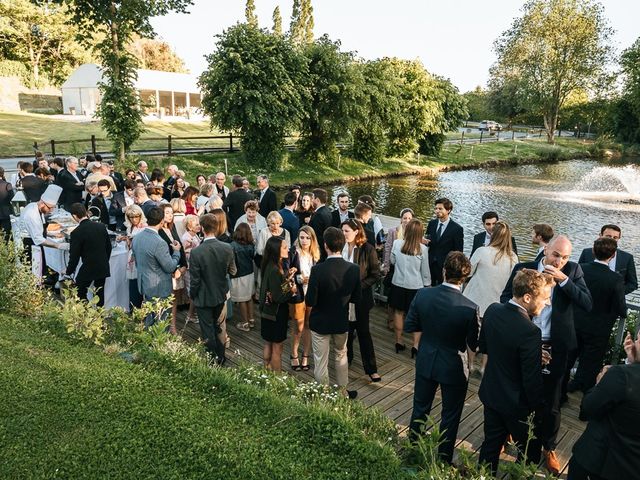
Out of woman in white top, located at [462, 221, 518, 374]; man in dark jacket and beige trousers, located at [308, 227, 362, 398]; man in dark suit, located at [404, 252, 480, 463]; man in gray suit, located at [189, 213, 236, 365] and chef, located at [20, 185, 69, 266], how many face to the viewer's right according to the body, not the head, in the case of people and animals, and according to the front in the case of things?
1

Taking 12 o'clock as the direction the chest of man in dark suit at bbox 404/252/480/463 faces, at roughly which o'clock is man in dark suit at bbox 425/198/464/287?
man in dark suit at bbox 425/198/464/287 is roughly at 12 o'clock from man in dark suit at bbox 404/252/480/463.

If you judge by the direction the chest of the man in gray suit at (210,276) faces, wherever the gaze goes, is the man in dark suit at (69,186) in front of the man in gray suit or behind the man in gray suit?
in front

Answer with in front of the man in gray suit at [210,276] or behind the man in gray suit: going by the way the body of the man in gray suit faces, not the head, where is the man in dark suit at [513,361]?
behind

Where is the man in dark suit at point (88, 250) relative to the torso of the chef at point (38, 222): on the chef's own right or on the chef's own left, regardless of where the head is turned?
on the chef's own right

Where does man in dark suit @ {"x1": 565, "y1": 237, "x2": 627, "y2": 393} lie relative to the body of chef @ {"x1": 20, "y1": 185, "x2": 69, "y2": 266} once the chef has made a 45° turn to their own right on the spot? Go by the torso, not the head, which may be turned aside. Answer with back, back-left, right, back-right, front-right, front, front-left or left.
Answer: front

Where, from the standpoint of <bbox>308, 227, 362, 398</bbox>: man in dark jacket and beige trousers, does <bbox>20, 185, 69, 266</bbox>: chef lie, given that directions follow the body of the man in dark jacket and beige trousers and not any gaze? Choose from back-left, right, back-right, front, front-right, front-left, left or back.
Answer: front-left

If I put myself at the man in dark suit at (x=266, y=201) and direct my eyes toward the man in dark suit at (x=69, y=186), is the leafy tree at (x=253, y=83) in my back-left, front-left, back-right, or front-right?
front-right

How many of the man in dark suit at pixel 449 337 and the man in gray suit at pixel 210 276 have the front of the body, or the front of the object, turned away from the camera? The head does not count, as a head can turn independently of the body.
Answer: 2

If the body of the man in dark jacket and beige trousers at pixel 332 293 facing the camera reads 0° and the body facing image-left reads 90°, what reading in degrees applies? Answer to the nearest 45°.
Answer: approximately 180°

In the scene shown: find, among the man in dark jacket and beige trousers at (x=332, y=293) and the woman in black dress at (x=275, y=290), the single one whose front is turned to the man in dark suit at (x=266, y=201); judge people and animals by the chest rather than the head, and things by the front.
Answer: the man in dark jacket and beige trousers at (x=332, y=293)

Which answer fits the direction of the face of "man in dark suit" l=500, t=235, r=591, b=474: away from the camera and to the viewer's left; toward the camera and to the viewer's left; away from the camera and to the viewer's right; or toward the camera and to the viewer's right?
toward the camera and to the viewer's left

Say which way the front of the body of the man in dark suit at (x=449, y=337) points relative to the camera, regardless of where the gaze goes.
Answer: away from the camera
